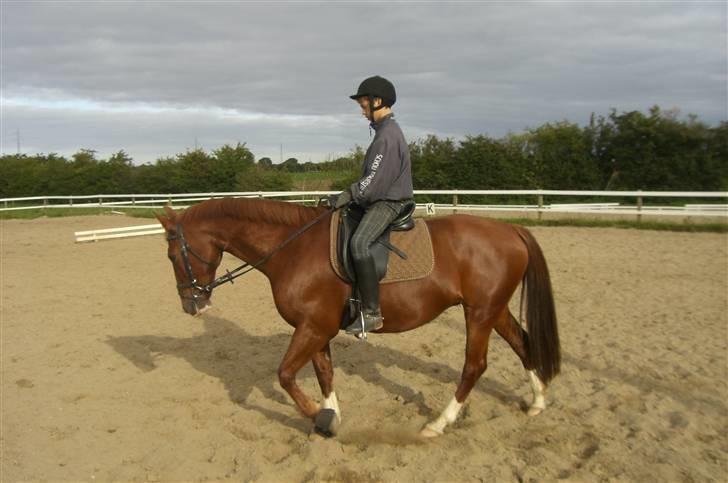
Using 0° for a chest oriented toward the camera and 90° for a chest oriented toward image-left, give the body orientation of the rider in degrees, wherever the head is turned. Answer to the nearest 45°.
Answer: approximately 90°

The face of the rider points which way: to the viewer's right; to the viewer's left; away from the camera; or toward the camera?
to the viewer's left

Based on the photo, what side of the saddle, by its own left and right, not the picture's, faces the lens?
left

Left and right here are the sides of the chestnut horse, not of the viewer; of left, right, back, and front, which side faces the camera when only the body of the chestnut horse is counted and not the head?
left
